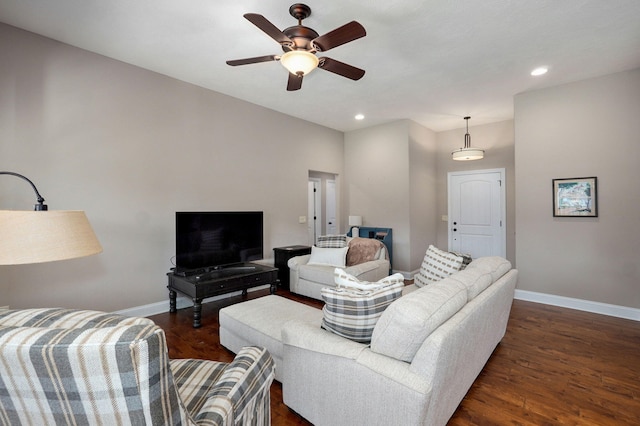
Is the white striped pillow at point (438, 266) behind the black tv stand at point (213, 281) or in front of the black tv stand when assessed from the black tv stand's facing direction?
in front

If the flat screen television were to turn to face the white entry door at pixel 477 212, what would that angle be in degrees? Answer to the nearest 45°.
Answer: approximately 45° to its left

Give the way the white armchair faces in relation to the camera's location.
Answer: facing the viewer and to the left of the viewer

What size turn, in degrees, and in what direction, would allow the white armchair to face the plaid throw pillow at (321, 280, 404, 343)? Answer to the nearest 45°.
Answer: approximately 45° to its left

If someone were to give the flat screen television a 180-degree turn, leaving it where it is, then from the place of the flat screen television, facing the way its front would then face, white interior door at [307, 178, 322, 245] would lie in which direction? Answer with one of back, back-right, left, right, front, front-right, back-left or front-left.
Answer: right

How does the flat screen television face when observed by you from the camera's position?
facing the viewer and to the right of the viewer

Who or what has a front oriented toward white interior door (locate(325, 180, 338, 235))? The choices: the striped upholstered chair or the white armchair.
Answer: the striped upholstered chair

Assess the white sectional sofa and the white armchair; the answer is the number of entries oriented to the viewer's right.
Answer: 0

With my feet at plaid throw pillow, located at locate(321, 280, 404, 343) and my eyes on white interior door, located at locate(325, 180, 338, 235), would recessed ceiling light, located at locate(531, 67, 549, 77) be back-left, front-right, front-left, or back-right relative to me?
front-right

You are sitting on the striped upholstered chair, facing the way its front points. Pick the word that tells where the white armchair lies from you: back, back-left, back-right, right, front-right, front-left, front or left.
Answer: front

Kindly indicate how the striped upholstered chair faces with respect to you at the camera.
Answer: facing away from the viewer and to the right of the viewer

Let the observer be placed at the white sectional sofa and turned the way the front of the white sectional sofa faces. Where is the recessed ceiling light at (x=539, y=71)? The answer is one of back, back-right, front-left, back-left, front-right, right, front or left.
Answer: right

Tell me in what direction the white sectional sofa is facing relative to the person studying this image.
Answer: facing away from the viewer and to the left of the viewer

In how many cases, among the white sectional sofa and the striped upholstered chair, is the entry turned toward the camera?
0

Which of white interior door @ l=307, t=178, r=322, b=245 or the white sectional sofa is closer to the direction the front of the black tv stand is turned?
the white sectional sofa

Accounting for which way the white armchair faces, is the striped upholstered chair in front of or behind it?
in front
